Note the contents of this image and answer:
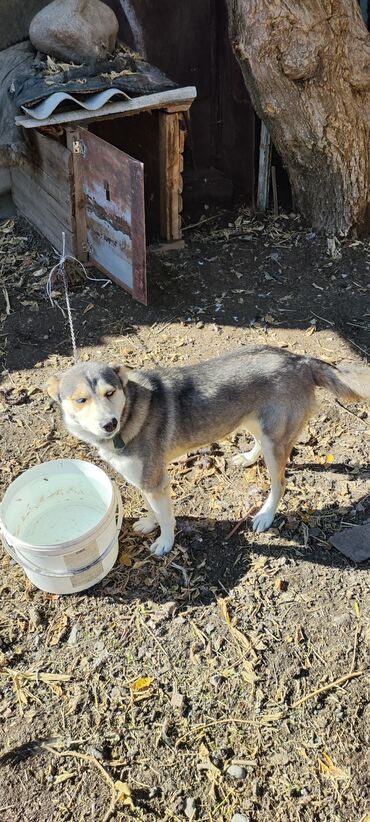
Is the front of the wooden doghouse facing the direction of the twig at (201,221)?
no

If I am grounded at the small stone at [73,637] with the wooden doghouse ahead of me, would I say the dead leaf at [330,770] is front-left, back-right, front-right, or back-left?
back-right

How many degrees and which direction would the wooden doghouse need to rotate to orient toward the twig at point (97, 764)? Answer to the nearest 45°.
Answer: approximately 45° to its right

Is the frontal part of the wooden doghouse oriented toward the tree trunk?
no

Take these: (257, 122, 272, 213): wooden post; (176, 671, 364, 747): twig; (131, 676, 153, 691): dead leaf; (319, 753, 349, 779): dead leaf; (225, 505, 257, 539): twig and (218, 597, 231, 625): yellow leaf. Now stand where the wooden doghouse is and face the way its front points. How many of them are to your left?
1

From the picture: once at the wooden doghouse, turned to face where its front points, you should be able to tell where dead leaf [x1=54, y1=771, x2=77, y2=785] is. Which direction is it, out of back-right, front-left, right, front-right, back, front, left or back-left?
front-right

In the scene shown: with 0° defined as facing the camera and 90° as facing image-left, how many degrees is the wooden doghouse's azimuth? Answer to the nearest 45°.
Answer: approximately 315°

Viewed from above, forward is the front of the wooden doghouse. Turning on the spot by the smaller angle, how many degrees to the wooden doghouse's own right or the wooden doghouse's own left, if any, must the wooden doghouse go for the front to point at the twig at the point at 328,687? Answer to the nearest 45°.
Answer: approximately 45° to the wooden doghouse's own right

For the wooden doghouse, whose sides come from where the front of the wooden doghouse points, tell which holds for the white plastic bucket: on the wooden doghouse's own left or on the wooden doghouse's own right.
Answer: on the wooden doghouse's own right

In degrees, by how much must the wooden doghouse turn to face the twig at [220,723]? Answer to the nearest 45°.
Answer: approximately 45° to its right

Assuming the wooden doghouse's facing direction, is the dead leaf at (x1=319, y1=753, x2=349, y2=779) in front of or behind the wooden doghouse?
in front

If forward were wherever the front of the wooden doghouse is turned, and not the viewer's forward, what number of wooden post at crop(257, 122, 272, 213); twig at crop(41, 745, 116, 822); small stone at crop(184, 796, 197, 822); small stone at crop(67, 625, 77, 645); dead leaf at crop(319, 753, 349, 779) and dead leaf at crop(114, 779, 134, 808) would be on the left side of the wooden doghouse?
1

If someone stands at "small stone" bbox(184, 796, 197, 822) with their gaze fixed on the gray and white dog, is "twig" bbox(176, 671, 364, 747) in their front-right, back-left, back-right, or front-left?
front-right

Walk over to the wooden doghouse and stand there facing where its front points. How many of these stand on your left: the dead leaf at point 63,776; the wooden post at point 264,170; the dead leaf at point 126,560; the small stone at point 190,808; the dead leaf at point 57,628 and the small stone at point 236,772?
1

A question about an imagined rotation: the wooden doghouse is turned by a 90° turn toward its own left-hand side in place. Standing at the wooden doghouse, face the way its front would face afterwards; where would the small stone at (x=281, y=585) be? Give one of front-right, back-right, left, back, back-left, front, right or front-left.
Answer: back-right

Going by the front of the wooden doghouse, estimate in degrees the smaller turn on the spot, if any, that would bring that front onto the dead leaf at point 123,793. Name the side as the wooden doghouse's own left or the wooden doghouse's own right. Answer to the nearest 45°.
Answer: approximately 45° to the wooden doghouse's own right

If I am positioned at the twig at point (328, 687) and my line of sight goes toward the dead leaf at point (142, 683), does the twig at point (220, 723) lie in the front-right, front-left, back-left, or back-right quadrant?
front-left
